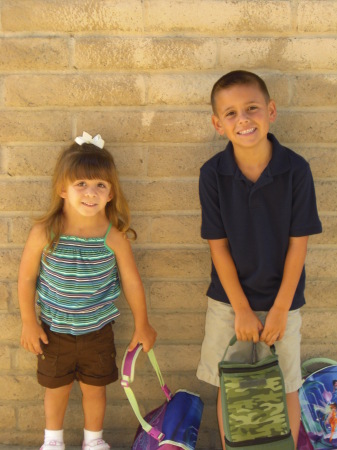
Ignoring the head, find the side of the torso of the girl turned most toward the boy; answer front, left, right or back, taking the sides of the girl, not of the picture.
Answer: left

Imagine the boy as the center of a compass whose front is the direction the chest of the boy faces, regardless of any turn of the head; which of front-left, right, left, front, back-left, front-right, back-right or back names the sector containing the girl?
right

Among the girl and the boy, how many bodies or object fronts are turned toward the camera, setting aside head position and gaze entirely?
2

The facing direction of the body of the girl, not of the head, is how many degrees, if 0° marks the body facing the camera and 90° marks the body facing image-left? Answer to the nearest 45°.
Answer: approximately 0°

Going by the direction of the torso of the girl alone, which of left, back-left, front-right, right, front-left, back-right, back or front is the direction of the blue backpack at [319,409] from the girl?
left
